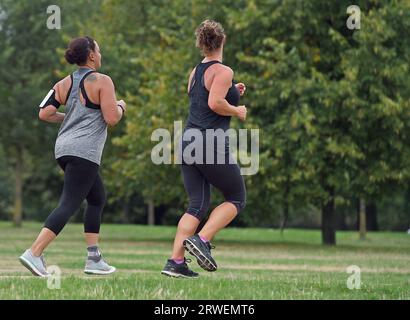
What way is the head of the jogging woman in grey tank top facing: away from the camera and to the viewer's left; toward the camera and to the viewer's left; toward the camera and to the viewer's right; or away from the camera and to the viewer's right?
away from the camera and to the viewer's right

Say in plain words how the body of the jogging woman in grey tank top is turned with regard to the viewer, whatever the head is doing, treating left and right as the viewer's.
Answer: facing away from the viewer and to the right of the viewer

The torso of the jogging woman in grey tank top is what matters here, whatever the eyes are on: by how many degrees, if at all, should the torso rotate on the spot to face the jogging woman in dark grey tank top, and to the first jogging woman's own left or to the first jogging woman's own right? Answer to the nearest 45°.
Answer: approximately 45° to the first jogging woman's own right
